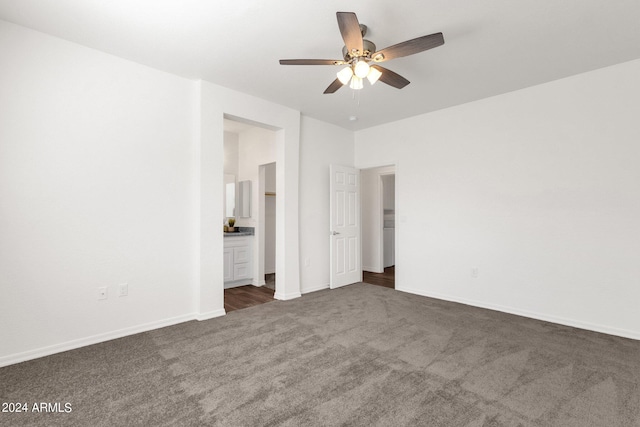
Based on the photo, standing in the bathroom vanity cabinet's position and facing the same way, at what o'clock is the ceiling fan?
The ceiling fan is roughly at 1 o'clock from the bathroom vanity cabinet.

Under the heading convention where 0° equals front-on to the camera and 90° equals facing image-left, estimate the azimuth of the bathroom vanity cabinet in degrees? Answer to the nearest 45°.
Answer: approximately 315°

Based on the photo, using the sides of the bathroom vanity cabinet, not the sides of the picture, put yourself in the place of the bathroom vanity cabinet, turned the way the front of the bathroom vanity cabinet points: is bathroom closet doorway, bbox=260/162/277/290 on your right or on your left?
on your left

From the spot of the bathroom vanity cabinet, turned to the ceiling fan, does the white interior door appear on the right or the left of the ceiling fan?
left

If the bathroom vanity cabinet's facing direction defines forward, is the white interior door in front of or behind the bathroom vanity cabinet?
in front
